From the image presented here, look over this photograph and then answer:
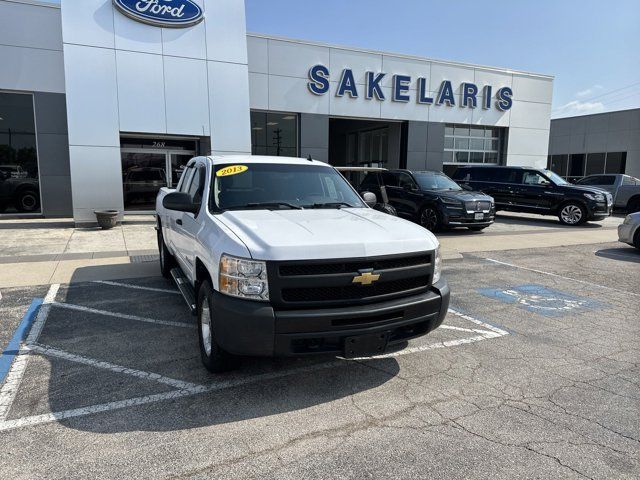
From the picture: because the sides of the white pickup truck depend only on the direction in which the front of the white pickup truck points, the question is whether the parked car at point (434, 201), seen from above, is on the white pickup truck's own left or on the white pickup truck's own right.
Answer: on the white pickup truck's own left

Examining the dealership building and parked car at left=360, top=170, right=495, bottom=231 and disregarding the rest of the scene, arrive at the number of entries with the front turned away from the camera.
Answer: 0

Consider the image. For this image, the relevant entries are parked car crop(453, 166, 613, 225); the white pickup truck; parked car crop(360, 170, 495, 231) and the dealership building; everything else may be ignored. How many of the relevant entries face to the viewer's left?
0

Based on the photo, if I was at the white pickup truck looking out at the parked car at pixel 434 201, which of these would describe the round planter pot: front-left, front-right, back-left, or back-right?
front-left

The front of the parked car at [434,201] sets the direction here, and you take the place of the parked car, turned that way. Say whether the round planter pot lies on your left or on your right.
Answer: on your right

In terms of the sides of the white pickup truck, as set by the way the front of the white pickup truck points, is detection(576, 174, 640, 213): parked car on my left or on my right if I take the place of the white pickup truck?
on my left

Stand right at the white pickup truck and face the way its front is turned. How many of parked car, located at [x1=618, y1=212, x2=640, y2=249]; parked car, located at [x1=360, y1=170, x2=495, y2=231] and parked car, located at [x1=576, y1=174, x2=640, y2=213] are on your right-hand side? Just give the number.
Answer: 0

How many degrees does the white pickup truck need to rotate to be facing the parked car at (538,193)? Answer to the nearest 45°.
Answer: approximately 90° to its left

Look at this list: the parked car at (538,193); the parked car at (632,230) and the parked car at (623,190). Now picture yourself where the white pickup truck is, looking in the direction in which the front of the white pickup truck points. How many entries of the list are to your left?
3

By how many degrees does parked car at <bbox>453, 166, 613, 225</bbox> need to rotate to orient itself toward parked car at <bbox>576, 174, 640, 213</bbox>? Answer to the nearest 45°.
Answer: approximately 90° to its left

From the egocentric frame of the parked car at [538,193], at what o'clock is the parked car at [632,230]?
the parked car at [632,230] is roughly at 1 o'clock from the parked car at [538,193].

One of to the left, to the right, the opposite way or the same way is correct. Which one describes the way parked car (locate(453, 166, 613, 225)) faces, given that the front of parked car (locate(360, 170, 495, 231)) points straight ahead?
the same way

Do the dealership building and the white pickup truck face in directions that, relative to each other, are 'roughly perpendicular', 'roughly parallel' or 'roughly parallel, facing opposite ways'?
roughly parallel

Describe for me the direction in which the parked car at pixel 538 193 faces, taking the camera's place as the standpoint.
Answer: facing the viewer and to the right of the viewer

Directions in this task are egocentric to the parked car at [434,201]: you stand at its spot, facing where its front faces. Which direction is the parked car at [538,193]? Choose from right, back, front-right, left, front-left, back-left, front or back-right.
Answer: left

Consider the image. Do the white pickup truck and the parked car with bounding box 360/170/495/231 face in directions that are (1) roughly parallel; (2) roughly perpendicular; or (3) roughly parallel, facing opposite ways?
roughly parallel
